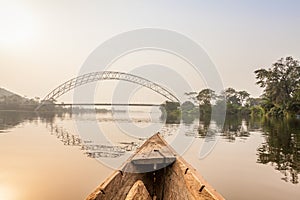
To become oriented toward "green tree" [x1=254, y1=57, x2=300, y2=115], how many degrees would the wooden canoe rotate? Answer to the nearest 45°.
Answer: approximately 45° to its right

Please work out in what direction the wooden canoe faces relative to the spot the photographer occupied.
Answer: facing away from the viewer
